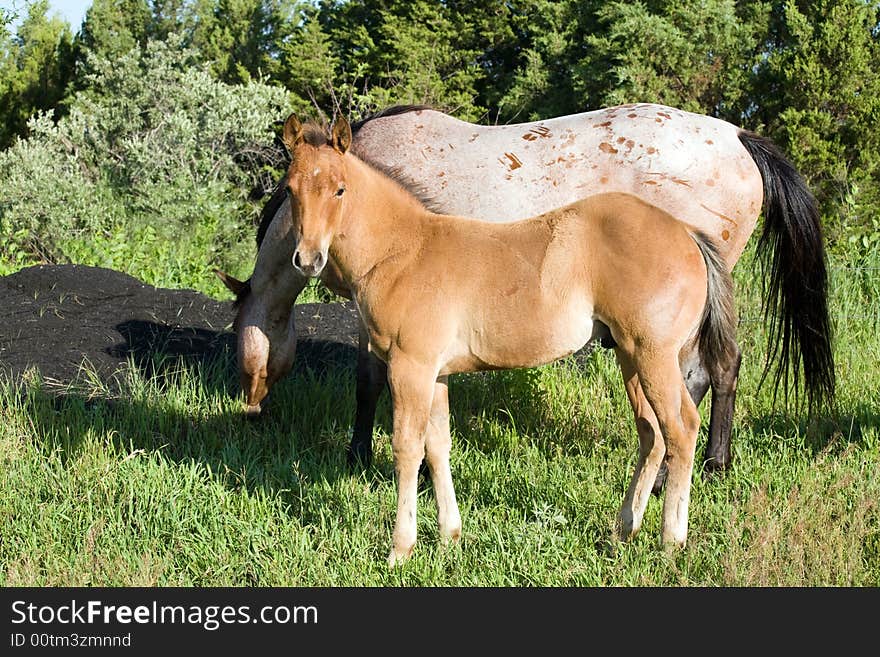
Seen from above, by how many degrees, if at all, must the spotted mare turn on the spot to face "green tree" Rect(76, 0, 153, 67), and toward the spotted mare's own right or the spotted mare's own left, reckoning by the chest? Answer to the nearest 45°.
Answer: approximately 45° to the spotted mare's own right

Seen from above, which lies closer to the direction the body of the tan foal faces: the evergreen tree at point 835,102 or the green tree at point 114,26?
the green tree

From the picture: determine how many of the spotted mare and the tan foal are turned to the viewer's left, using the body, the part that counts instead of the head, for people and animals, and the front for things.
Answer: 2

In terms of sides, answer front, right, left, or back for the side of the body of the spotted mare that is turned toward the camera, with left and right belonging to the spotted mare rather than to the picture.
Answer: left

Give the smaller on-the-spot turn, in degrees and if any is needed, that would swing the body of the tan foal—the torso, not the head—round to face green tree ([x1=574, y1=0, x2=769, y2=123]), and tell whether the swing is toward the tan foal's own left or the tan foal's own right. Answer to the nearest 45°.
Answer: approximately 90° to the tan foal's own right

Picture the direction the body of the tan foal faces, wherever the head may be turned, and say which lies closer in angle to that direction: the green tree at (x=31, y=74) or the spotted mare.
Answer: the green tree

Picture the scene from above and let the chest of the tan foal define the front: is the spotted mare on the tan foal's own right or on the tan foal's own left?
on the tan foal's own right

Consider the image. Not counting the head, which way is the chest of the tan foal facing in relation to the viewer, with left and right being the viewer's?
facing to the left of the viewer
